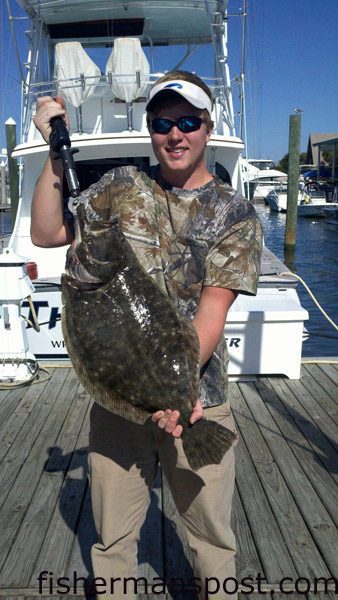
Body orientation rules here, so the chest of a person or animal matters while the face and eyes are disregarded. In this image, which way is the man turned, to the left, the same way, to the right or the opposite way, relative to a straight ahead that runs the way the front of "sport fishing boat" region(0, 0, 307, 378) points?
the opposite way

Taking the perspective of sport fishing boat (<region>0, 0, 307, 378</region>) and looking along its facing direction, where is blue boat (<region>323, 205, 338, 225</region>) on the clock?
The blue boat is roughly at 1 o'clock from the sport fishing boat.

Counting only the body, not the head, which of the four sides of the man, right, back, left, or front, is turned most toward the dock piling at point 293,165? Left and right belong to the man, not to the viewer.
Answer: back

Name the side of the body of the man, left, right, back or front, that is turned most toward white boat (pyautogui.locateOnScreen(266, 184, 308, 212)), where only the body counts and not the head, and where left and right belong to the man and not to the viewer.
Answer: back

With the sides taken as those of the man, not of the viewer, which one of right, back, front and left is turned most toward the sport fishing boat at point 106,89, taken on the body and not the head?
back

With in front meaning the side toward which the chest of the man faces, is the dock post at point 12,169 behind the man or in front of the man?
behind

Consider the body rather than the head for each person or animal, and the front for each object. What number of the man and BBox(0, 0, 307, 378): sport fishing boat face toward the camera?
1

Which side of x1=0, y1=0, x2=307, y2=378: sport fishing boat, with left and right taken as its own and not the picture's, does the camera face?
back

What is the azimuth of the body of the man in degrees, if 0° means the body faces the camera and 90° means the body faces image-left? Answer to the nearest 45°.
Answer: approximately 0°

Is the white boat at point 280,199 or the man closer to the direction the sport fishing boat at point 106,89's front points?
the white boat
